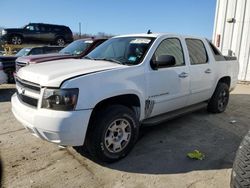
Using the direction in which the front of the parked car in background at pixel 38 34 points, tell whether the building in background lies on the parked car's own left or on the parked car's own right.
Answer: on the parked car's own left

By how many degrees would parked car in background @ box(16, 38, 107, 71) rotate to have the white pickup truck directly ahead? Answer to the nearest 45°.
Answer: approximately 45° to its left

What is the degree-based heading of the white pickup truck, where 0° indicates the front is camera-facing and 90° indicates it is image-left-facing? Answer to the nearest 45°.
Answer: approximately 45°

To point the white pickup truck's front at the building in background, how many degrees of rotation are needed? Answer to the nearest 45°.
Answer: approximately 180°

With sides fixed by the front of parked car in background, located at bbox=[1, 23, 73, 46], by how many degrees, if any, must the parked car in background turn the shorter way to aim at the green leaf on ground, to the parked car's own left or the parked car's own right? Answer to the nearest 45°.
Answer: approximately 90° to the parked car's own left

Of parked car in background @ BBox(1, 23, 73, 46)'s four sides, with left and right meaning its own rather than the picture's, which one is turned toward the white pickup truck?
left

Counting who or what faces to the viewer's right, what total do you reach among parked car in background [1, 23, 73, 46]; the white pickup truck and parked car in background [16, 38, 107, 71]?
0

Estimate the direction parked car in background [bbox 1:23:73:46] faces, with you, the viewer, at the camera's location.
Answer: facing to the left of the viewer

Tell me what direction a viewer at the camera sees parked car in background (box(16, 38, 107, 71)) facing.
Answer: facing the viewer and to the left of the viewer
